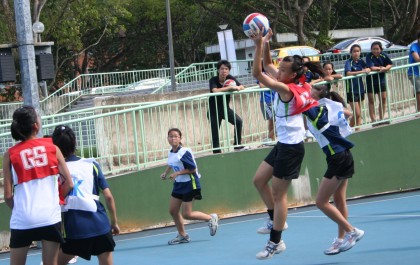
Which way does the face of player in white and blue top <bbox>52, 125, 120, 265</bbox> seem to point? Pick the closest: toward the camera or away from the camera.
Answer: away from the camera

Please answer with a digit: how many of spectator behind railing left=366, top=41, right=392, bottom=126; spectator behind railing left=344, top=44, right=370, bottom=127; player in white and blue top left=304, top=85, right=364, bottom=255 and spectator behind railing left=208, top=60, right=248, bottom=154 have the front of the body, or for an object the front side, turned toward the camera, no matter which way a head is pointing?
3

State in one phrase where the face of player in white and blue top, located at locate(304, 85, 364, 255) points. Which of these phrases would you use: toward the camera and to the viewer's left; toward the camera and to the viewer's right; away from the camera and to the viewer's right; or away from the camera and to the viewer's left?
away from the camera and to the viewer's left

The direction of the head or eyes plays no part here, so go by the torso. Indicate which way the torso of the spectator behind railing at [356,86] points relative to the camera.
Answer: toward the camera

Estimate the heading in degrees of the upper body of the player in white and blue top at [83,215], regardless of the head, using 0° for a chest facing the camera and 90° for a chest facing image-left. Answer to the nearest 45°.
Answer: approximately 225°

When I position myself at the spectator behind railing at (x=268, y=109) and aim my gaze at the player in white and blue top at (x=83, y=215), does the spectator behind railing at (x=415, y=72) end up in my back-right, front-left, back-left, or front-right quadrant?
back-left

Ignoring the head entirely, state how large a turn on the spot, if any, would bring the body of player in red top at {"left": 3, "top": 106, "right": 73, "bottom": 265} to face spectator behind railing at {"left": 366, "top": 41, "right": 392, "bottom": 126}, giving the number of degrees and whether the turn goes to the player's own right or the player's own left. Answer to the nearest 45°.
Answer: approximately 45° to the player's own right

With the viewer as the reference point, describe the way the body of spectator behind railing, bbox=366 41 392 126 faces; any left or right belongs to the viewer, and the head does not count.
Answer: facing the viewer

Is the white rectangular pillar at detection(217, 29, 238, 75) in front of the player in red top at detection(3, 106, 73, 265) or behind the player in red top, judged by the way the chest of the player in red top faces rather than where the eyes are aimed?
in front

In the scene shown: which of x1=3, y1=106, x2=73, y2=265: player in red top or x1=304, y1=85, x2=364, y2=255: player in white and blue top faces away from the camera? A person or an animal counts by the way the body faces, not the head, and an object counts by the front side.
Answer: the player in red top

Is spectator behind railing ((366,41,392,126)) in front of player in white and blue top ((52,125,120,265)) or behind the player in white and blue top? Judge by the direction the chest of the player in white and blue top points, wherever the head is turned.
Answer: in front

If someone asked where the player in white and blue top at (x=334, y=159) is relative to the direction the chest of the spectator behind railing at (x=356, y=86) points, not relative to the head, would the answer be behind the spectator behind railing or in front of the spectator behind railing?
in front

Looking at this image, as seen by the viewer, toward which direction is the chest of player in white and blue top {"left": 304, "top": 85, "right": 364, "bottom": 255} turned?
to the viewer's left

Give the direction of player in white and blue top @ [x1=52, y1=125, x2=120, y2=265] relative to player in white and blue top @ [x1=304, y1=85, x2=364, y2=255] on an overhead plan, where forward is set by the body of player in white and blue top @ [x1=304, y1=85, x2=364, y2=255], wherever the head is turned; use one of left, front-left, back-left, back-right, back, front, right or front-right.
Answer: front-left
